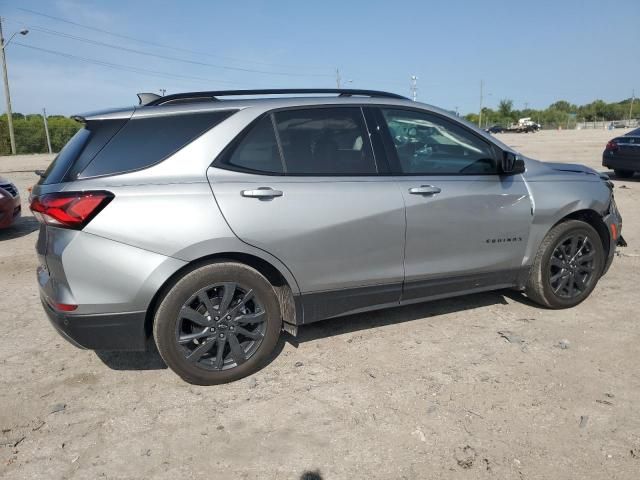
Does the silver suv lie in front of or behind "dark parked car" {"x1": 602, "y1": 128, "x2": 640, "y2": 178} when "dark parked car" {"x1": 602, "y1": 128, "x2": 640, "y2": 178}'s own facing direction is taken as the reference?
behind

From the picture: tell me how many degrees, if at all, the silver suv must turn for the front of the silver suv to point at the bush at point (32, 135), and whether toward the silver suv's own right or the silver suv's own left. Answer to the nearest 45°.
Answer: approximately 90° to the silver suv's own left

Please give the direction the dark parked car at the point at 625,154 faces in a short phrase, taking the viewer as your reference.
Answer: facing away from the viewer and to the right of the viewer

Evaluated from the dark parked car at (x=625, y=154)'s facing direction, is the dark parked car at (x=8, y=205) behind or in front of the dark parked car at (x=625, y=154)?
behind

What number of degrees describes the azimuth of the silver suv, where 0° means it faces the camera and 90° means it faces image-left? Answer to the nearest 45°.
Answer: approximately 225°

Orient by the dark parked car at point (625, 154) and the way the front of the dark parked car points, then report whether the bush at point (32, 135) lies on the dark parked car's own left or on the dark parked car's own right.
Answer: on the dark parked car's own left

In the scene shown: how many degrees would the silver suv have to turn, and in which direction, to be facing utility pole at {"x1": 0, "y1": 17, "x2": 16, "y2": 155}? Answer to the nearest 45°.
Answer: approximately 90° to its left
